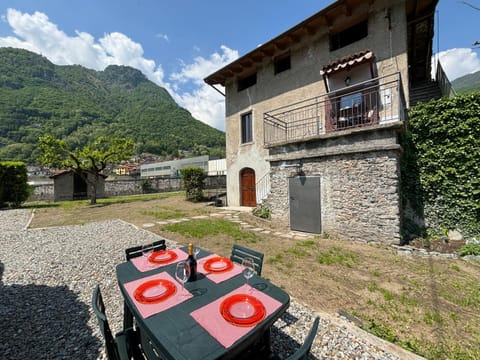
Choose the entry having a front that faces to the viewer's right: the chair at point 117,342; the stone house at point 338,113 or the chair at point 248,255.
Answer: the chair at point 117,342

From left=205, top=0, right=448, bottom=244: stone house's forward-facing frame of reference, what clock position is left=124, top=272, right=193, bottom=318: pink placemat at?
The pink placemat is roughly at 11 o'clock from the stone house.

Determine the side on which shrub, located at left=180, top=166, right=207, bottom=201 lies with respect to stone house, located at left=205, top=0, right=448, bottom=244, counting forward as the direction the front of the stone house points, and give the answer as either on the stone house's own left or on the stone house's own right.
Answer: on the stone house's own right

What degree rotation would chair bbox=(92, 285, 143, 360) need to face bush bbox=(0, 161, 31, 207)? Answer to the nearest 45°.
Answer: approximately 90° to its left

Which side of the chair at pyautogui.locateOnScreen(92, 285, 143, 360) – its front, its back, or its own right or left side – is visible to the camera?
right

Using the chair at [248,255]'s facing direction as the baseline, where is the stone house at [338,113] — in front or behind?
behind

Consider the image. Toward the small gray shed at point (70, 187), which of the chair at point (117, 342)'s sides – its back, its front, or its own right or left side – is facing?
left

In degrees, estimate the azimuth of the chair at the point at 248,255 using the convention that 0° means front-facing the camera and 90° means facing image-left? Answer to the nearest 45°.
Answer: approximately 45°

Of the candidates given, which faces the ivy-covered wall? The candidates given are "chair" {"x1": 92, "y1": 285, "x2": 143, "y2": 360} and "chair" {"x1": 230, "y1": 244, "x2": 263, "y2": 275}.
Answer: "chair" {"x1": 92, "y1": 285, "x2": 143, "y2": 360}

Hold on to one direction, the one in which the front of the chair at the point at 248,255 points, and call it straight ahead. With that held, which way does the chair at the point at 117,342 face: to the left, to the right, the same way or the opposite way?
the opposite way

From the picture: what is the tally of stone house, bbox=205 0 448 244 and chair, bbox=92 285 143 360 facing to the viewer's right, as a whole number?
1

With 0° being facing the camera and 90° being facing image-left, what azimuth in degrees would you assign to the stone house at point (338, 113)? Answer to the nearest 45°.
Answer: approximately 45°
